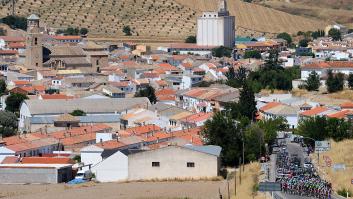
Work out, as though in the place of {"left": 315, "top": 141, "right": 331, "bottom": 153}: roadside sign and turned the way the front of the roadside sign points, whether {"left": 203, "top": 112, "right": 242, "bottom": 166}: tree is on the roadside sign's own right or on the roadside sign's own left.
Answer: on the roadside sign's own right

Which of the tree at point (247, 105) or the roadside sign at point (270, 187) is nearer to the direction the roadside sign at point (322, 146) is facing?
the roadside sign

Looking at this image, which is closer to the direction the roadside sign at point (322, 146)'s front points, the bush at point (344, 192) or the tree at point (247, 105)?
the bush

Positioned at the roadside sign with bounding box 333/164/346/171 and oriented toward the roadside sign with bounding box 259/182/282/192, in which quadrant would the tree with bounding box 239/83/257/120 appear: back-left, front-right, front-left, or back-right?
back-right

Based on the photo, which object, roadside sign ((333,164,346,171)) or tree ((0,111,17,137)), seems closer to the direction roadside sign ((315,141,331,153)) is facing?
the roadside sign

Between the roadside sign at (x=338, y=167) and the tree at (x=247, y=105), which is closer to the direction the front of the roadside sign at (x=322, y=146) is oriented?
the roadside sign

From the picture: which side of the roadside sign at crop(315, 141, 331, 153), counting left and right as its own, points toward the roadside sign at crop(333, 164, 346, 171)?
front

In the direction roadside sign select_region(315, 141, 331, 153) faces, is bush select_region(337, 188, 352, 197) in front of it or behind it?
in front

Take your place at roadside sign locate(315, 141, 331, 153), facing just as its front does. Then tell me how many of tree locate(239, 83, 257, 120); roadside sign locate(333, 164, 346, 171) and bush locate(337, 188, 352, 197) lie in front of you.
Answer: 2

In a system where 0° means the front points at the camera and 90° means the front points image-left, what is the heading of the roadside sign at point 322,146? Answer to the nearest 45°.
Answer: approximately 0°
